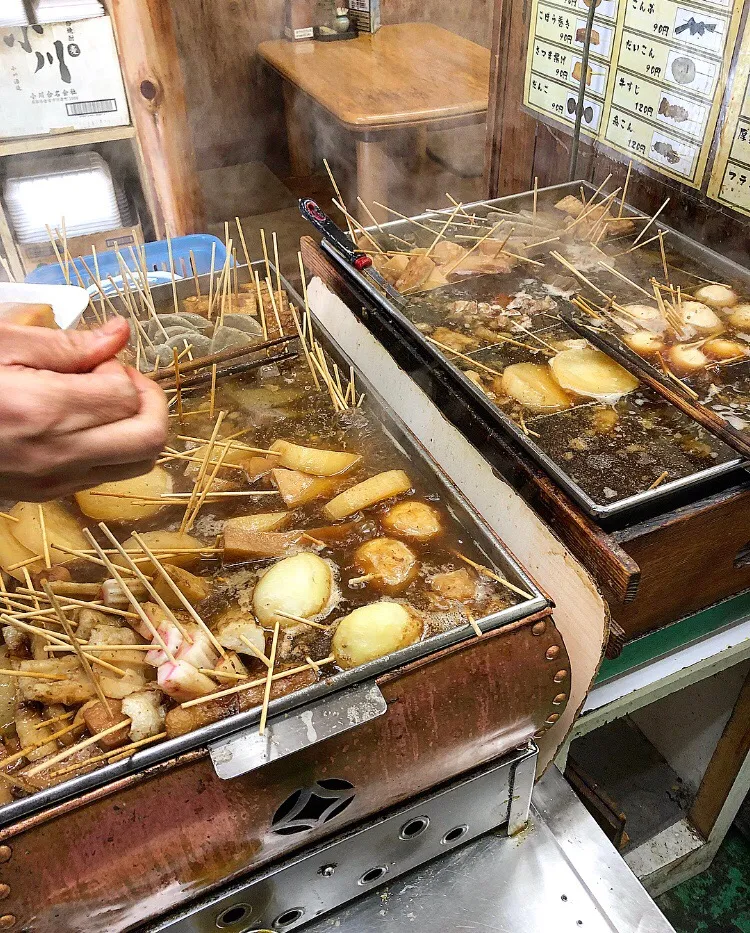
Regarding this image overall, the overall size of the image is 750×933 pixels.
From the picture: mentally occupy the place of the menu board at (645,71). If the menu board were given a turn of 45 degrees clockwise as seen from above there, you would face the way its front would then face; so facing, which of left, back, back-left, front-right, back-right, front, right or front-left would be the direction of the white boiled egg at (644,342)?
left

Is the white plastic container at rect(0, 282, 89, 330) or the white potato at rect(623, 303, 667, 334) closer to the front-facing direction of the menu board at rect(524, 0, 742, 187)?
the white plastic container

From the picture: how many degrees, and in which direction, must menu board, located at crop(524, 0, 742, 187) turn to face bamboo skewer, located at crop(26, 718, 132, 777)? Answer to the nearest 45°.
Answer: approximately 45° to its left

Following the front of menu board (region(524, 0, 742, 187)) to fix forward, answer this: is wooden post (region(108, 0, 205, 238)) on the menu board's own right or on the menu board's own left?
on the menu board's own right

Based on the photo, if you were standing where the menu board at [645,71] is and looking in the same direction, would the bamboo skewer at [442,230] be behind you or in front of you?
in front

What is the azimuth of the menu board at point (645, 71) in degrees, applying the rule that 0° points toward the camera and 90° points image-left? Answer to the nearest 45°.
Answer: approximately 45°

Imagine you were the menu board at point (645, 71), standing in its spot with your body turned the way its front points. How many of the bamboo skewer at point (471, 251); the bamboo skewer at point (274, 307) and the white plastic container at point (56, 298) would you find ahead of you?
3

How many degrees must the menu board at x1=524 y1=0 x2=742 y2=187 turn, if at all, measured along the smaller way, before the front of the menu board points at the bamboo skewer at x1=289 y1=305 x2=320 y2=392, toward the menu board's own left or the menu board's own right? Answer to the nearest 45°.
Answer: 0° — it already faces it

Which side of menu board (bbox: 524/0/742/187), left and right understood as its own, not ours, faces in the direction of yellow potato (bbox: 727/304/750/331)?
left

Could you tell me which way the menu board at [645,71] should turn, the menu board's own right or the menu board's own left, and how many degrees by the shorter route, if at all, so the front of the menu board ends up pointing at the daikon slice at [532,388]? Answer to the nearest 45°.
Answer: approximately 45° to the menu board's own left

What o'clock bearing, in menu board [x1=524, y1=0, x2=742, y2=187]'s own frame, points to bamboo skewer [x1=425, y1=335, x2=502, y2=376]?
The bamboo skewer is roughly at 11 o'clock from the menu board.

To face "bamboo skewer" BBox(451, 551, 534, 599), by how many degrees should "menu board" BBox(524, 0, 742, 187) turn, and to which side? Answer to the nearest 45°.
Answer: approximately 45° to its left

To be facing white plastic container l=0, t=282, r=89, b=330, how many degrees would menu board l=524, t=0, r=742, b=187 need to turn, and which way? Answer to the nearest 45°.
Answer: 0° — it already faces it

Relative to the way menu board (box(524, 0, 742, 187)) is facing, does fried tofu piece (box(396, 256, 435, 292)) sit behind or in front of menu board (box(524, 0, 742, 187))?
in front

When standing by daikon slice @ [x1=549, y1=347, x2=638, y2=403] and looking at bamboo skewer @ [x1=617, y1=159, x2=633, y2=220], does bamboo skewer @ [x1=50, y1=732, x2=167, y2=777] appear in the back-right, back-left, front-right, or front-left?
back-left
